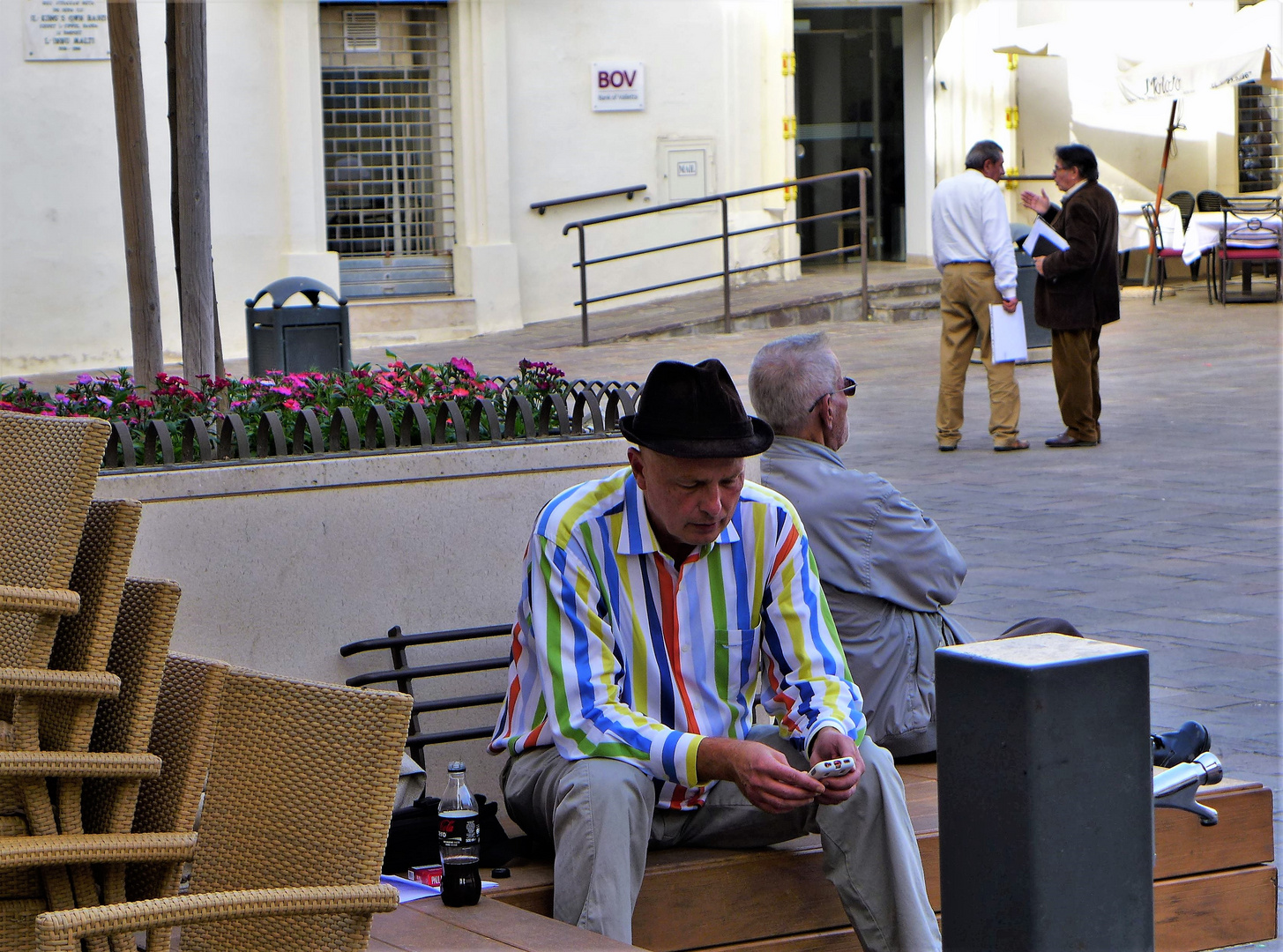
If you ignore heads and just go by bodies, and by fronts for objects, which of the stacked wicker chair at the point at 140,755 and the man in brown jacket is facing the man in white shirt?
the man in brown jacket

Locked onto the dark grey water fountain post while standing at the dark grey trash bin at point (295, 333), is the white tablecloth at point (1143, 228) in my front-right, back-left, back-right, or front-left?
back-left

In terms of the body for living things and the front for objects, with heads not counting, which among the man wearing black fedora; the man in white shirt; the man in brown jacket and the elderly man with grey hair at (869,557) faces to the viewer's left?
the man in brown jacket

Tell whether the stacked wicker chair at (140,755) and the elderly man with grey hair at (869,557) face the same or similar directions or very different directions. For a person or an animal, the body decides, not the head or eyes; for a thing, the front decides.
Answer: very different directions

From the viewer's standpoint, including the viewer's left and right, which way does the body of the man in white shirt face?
facing away from the viewer and to the right of the viewer

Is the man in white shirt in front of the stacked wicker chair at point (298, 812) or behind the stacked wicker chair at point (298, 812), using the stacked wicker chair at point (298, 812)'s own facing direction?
behind

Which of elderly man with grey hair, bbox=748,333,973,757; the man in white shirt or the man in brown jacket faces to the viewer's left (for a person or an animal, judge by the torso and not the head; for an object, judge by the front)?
the man in brown jacket

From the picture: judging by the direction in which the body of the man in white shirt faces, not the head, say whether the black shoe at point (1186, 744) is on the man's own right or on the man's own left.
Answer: on the man's own right

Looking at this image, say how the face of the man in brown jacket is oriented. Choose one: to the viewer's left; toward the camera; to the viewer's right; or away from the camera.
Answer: to the viewer's left

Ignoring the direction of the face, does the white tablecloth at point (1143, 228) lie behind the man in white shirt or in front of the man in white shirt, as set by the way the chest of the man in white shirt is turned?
in front

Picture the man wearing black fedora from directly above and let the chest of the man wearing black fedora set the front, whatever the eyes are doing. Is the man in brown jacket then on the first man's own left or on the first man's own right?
on the first man's own left
